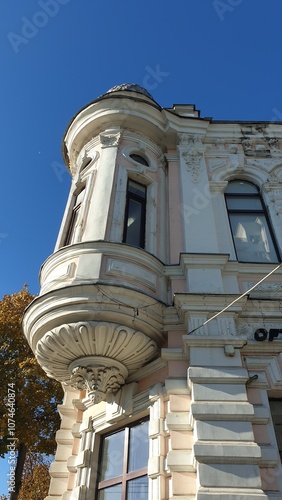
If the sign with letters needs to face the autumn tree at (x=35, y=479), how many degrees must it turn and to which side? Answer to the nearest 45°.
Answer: approximately 135° to its right

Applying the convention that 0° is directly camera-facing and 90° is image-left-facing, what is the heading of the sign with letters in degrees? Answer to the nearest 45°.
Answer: approximately 0°

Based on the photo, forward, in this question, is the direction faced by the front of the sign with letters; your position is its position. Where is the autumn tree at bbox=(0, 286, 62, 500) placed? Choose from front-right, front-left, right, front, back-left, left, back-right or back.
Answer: back-right
